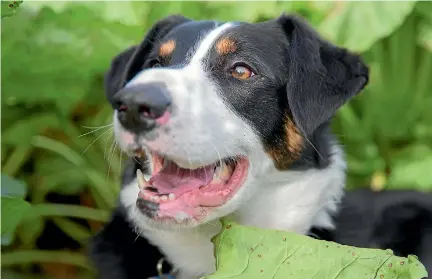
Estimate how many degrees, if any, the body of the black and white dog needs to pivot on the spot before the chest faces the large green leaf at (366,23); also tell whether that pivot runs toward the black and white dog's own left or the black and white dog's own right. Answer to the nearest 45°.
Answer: approximately 180°

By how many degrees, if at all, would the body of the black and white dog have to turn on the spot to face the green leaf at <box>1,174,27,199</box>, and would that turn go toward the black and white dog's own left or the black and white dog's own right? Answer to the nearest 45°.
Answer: approximately 45° to the black and white dog's own right

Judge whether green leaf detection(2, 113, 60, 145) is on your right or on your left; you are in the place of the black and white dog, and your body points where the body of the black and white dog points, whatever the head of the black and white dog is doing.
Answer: on your right

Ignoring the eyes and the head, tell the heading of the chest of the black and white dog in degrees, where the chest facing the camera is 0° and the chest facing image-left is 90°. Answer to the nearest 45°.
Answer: approximately 45°

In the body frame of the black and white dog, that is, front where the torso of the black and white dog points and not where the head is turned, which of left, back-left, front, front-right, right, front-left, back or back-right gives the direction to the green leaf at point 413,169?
back

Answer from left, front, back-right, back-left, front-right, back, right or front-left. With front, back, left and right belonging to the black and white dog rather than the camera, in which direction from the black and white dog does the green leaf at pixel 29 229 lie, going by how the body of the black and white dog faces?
right

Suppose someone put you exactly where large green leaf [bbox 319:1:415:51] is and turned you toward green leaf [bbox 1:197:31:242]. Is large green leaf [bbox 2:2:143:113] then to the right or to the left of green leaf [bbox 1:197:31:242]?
right

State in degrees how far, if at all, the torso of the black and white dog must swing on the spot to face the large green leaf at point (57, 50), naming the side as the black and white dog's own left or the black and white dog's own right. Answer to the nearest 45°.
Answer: approximately 90° to the black and white dog's own right

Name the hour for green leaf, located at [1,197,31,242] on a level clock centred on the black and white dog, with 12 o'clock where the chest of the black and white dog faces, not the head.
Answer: The green leaf is roughly at 3 o'clock from the black and white dog.

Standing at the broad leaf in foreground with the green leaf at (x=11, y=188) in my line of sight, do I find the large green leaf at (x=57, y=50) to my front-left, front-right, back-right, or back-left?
front-right
